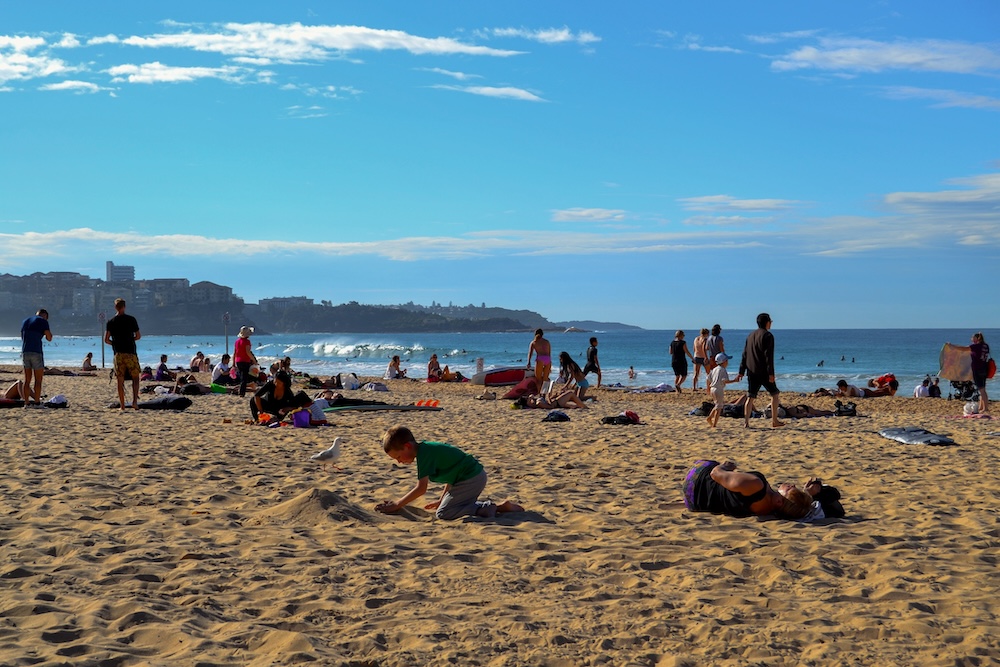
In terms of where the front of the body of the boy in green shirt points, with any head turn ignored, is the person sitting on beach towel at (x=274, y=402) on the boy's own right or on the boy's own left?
on the boy's own right

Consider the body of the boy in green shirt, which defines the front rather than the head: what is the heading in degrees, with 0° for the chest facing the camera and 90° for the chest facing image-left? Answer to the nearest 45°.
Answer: approximately 90°

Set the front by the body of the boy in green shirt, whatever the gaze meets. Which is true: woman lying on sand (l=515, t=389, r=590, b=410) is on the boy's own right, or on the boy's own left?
on the boy's own right

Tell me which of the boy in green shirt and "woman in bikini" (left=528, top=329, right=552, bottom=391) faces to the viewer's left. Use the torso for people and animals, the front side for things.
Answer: the boy in green shirt

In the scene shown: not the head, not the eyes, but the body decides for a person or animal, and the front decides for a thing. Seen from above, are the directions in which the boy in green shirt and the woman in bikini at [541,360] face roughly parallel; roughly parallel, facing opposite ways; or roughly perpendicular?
roughly perpendicular

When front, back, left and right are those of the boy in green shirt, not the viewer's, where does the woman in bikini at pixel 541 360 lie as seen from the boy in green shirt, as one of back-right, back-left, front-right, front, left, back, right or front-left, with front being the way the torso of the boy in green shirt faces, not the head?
right

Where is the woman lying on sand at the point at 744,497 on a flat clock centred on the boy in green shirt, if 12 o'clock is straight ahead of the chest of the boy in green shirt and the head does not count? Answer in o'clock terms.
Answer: The woman lying on sand is roughly at 6 o'clock from the boy in green shirt.
